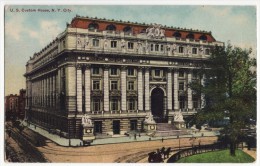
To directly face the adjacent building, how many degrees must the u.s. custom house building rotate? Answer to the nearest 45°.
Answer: approximately 135° to its right

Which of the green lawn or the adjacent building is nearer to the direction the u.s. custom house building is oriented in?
the green lawn

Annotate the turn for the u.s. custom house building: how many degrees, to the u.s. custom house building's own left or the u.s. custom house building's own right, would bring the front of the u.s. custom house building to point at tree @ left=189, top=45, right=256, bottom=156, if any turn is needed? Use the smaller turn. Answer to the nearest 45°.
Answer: approximately 45° to the u.s. custom house building's own left

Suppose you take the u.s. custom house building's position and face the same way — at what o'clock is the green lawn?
The green lawn is roughly at 11 o'clock from the u.s. custom house building.

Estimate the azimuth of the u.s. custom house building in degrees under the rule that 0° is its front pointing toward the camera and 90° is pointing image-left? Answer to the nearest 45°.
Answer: approximately 315°

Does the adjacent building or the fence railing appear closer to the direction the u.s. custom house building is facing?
the fence railing

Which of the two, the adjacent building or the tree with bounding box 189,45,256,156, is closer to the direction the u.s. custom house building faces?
the tree
